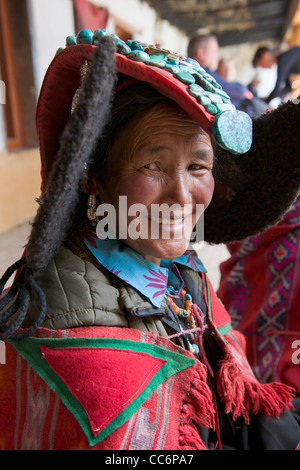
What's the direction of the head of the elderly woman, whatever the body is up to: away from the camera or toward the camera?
toward the camera

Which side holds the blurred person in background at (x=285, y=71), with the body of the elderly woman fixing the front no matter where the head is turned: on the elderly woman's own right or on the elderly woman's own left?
on the elderly woman's own left
